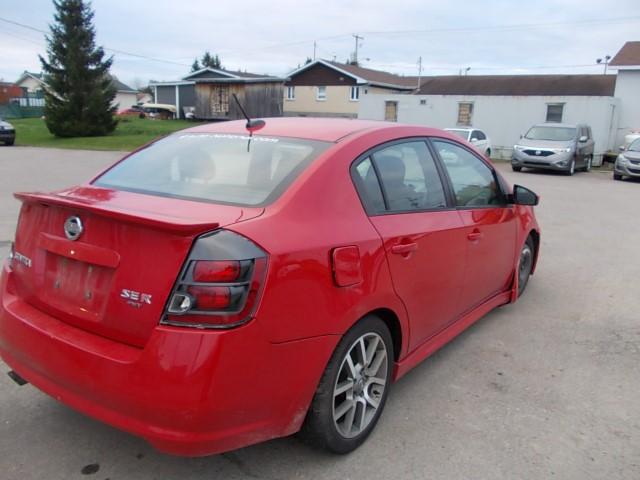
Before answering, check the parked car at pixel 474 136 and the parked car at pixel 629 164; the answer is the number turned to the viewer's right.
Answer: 0

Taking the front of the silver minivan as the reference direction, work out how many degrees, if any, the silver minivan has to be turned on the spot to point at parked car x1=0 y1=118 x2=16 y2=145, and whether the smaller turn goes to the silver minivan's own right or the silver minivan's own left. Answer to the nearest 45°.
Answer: approximately 45° to the silver minivan's own right

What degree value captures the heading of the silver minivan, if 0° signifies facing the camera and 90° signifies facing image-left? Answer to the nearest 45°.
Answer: approximately 45°

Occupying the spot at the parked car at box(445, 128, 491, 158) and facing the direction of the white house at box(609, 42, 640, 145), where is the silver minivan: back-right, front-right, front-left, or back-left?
front-right

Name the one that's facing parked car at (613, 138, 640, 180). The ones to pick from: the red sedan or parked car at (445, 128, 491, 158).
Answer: the red sedan

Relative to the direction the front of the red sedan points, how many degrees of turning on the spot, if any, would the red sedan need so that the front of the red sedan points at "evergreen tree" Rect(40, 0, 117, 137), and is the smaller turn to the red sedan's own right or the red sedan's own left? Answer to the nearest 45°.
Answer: approximately 45° to the red sedan's own left

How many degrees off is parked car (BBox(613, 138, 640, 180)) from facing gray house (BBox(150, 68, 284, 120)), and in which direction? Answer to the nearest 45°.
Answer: approximately 90° to its right

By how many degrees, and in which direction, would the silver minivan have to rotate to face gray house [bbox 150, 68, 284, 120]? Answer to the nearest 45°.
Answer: approximately 90° to its right

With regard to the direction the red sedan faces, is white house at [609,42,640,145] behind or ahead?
ahead

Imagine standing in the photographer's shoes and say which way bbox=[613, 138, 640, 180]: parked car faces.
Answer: facing the viewer and to the left of the viewer

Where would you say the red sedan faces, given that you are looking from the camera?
facing away from the viewer and to the right of the viewer

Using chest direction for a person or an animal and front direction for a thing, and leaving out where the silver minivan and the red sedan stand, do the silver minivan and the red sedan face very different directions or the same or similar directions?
very different directions

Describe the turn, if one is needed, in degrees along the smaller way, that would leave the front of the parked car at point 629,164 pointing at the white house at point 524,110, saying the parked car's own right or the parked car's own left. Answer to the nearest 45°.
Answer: approximately 90° to the parked car's own right

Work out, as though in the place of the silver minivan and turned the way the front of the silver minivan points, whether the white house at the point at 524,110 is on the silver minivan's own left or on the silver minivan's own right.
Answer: on the silver minivan's own right

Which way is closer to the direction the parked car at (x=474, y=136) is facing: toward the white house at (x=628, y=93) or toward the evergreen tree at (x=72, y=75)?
the evergreen tree
